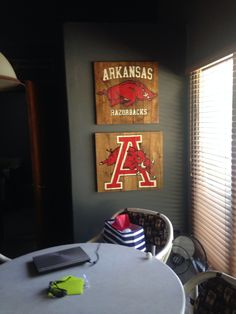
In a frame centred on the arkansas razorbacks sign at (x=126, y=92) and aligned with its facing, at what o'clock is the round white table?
The round white table is roughly at 12 o'clock from the arkansas razorbacks sign.

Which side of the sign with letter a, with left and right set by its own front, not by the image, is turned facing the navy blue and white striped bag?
front

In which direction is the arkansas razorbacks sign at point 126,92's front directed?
toward the camera

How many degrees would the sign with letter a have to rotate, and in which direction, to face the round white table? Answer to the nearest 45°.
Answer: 0° — it already faces it

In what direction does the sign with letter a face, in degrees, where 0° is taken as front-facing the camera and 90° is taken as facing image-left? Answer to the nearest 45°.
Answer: approximately 0°

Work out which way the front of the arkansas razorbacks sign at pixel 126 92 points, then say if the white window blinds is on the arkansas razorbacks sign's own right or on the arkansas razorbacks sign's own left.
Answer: on the arkansas razorbacks sign's own left

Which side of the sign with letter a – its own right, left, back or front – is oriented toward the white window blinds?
left

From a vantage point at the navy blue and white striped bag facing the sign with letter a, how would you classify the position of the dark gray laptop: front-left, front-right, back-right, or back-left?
back-left

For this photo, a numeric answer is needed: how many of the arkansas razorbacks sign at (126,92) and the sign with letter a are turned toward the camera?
2

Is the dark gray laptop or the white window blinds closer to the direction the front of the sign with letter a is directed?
the dark gray laptop
